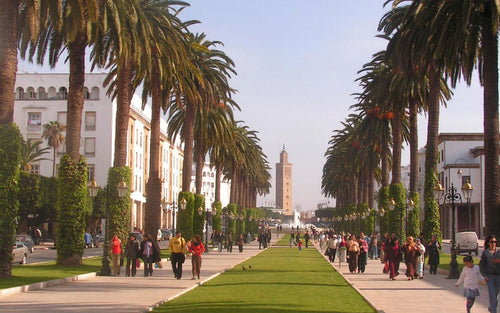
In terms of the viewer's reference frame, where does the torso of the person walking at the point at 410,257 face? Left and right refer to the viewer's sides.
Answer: facing the viewer

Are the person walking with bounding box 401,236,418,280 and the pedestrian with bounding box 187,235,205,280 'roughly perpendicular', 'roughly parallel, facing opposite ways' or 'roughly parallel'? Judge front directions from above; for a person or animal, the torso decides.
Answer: roughly parallel

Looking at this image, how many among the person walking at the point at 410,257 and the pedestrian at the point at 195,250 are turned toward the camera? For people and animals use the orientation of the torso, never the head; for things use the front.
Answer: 2

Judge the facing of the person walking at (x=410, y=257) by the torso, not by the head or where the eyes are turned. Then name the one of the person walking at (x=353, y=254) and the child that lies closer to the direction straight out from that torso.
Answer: the child

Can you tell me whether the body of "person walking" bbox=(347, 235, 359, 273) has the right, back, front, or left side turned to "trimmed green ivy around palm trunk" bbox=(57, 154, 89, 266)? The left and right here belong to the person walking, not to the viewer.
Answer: right

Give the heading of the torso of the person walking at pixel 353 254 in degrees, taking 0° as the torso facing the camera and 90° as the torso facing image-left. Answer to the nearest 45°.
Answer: approximately 0°

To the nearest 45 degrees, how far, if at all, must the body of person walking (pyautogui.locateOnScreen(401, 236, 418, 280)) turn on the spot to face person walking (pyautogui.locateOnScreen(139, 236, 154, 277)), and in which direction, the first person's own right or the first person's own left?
approximately 90° to the first person's own right

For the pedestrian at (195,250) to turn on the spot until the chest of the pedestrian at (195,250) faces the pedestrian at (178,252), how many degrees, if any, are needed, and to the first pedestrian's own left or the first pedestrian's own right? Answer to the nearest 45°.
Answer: approximately 90° to the first pedestrian's own right

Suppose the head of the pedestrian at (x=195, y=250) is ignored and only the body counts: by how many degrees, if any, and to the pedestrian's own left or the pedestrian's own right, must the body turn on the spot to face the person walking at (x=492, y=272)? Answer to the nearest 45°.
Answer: approximately 45° to the pedestrian's own left

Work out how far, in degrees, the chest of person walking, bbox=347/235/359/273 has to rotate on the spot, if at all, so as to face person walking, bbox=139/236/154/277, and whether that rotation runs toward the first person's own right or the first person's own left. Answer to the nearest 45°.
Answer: approximately 45° to the first person's own right

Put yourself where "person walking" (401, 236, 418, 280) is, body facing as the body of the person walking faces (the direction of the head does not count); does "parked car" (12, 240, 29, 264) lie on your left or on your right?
on your right

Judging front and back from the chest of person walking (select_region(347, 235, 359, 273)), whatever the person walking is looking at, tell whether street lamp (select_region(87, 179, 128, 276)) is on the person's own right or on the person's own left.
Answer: on the person's own right

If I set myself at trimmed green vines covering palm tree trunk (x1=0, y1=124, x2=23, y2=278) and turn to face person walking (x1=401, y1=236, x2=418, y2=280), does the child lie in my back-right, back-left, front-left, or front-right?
front-right

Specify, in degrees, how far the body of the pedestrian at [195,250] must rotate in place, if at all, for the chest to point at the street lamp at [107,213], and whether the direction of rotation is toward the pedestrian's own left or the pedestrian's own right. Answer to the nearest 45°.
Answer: approximately 135° to the pedestrian's own right

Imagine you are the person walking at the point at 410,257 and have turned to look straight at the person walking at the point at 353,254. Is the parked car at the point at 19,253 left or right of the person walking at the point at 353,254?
left

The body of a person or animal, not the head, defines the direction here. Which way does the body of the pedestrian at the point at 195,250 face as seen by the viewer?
toward the camera

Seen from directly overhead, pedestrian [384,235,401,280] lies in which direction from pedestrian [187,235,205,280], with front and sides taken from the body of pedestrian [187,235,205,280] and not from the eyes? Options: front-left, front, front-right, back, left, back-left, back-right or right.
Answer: left
